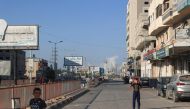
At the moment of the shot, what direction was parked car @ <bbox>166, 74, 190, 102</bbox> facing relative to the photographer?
facing away from the viewer and to the left of the viewer

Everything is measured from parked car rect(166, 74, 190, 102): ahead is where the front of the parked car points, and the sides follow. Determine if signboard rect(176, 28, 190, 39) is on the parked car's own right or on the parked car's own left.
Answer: on the parked car's own right

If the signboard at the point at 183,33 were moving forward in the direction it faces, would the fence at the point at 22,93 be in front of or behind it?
in front

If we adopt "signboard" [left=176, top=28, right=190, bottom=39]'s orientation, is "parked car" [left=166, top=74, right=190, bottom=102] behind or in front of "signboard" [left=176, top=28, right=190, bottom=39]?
in front

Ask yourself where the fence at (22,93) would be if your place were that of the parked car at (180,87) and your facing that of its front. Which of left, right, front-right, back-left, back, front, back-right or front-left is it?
left

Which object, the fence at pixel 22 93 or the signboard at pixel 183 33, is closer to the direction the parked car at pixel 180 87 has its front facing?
the signboard
